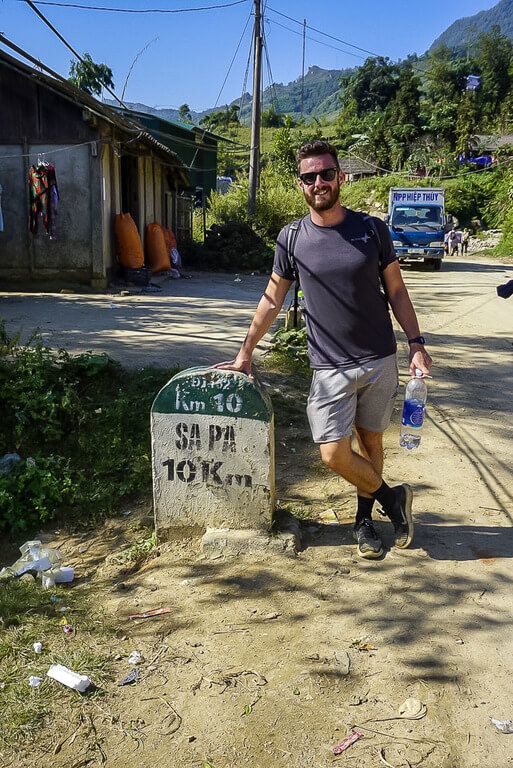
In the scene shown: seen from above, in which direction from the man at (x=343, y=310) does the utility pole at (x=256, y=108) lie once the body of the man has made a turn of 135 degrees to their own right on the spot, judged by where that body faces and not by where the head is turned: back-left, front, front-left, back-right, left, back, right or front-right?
front-right

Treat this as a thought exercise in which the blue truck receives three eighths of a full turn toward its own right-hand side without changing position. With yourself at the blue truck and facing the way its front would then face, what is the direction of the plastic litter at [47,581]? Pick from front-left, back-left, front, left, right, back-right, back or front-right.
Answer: back-left

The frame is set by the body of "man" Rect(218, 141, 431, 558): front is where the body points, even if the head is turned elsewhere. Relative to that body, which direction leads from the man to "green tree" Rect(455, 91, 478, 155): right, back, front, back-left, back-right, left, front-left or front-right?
back

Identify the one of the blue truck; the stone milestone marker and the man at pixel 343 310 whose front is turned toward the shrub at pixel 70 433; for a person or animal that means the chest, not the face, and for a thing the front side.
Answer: the blue truck

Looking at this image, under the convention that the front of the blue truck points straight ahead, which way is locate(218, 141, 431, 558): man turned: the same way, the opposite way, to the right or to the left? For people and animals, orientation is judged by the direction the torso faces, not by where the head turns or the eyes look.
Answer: the same way

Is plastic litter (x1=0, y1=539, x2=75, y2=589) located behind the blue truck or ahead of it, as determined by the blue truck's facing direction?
ahead

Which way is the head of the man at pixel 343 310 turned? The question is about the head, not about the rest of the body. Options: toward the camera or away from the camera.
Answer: toward the camera

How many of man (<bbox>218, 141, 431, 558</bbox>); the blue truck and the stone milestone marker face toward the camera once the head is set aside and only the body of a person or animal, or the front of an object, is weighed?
3

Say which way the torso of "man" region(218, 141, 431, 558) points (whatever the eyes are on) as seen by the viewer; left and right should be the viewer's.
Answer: facing the viewer

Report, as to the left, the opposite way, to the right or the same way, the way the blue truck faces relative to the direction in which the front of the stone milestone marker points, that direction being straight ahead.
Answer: the same way

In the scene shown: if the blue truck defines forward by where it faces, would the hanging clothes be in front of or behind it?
in front

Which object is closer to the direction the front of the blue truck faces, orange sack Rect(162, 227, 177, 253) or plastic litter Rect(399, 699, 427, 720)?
the plastic litter

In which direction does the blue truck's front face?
toward the camera

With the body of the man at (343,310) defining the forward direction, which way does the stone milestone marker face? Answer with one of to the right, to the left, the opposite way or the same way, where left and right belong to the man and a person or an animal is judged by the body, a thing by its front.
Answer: the same way
